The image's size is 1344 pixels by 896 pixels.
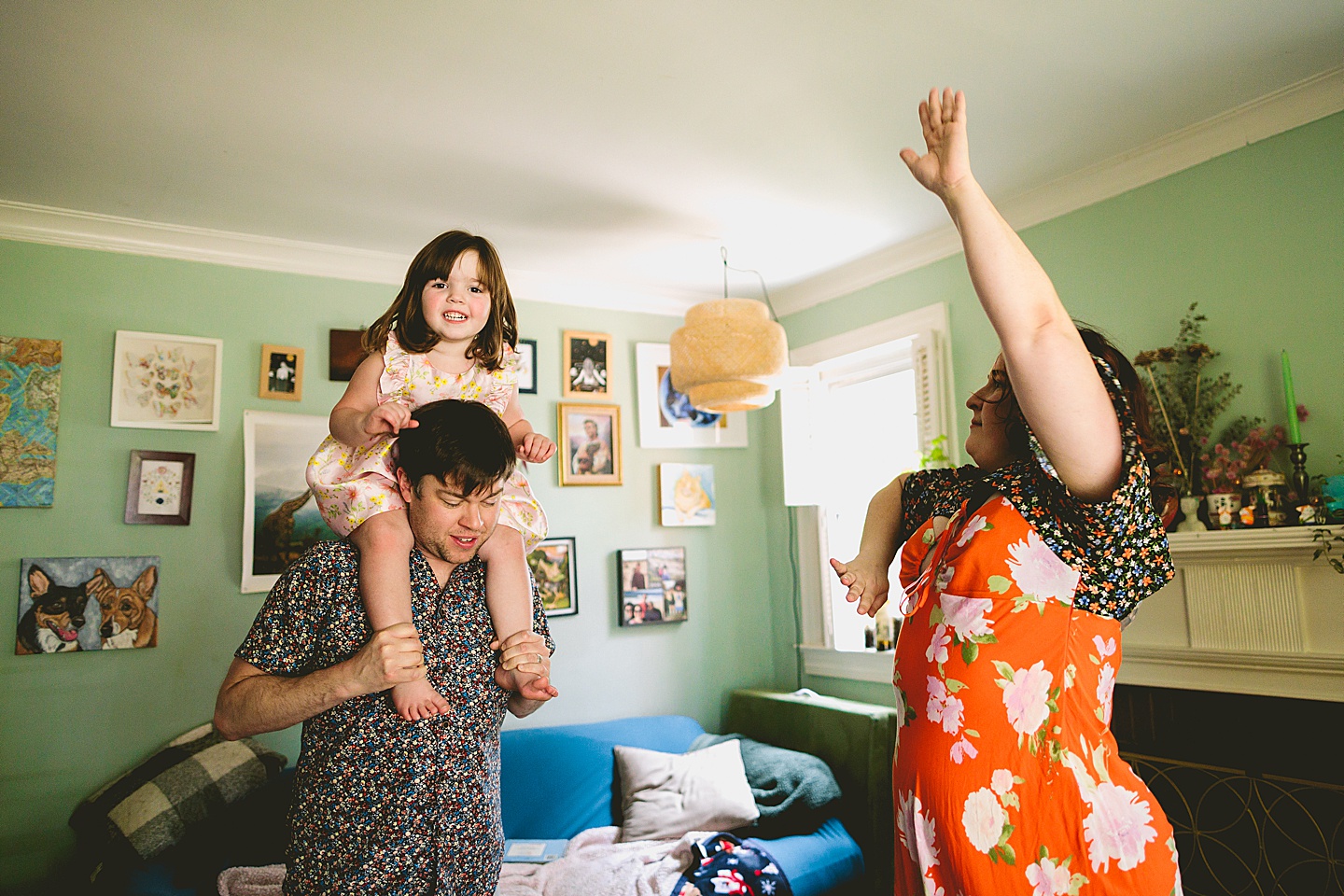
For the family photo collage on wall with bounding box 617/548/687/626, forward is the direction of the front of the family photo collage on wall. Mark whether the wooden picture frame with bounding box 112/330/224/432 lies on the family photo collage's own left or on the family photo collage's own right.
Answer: on the family photo collage's own right

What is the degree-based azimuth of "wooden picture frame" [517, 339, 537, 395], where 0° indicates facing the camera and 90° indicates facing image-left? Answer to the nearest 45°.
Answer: approximately 0°

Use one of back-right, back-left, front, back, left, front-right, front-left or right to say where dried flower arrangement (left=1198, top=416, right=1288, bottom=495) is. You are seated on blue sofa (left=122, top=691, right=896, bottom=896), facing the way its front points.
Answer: front-left

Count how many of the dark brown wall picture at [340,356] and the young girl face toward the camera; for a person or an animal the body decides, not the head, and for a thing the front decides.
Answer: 2

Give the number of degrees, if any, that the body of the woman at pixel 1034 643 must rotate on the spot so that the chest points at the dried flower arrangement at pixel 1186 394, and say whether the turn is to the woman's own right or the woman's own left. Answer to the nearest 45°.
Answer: approximately 135° to the woman's own right

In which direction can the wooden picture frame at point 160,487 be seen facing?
toward the camera

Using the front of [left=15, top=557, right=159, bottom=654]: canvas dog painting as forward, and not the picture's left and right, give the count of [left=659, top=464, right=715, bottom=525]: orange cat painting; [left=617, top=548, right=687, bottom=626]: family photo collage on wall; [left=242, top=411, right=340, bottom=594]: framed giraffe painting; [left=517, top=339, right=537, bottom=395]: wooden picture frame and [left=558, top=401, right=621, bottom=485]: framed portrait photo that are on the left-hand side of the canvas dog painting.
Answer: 5

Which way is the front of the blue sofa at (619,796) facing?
toward the camera

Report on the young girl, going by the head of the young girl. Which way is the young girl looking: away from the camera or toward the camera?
toward the camera

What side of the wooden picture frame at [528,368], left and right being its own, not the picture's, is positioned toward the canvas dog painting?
right

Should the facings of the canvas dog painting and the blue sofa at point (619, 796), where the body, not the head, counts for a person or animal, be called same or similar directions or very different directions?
same or similar directions

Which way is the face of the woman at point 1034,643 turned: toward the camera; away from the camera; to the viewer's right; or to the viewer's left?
to the viewer's left

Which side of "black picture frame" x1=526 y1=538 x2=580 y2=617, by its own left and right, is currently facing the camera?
front
